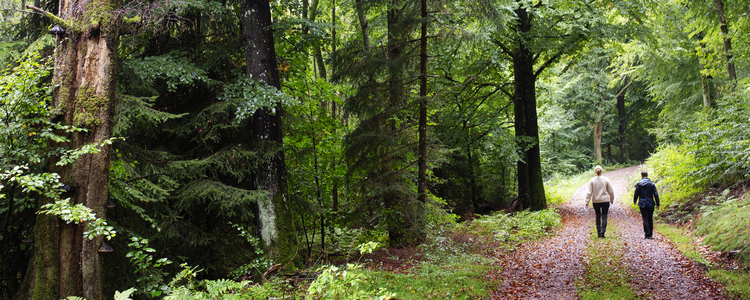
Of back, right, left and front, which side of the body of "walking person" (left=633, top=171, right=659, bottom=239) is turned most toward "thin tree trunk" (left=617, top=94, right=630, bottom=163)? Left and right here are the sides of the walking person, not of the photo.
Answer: front

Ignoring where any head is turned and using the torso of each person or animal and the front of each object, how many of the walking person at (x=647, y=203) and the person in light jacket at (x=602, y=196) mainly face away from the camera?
2

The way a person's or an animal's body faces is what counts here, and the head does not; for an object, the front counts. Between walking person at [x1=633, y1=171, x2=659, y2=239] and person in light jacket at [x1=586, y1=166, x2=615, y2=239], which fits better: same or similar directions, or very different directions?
same or similar directions

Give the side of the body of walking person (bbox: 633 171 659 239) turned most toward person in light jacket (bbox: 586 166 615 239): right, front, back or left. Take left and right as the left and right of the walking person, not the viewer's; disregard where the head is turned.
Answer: left

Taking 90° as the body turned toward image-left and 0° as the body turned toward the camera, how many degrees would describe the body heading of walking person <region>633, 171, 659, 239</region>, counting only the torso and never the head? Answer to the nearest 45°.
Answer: approximately 180°

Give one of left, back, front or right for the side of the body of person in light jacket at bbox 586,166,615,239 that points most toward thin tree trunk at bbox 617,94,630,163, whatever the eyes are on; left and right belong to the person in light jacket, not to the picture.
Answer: front

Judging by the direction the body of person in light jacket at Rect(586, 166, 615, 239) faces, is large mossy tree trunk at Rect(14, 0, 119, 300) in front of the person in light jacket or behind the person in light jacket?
behind

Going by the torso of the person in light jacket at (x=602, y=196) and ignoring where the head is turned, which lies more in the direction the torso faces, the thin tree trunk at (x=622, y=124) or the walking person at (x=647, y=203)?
the thin tree trunk

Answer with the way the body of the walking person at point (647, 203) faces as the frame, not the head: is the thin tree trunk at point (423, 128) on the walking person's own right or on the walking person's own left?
on the walking person's own left

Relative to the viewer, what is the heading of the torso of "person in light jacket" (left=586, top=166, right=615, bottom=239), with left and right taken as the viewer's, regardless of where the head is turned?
facing away from the viewer

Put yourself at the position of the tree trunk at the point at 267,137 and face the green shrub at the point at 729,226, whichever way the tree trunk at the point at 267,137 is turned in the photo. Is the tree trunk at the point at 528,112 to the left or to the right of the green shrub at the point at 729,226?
left

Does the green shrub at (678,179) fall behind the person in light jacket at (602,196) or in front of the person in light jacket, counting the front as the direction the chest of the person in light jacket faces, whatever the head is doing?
in front

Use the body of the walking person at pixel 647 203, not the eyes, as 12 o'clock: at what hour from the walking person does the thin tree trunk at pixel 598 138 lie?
The thin tree trunk is roughly at 12 o'clock from the walking person.

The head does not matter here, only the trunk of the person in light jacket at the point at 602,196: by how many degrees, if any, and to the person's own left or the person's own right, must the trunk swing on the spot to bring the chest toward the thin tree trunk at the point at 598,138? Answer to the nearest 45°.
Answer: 0° — they already face it
